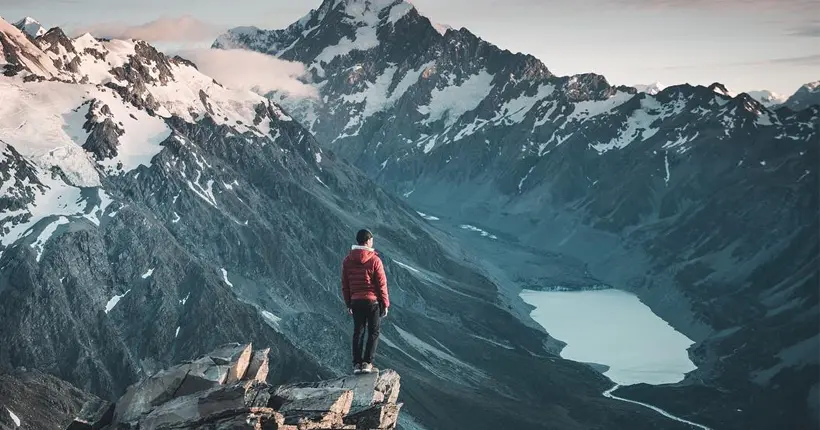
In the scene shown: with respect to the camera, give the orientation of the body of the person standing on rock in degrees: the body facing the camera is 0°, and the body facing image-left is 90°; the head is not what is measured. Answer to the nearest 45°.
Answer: approximately 180°

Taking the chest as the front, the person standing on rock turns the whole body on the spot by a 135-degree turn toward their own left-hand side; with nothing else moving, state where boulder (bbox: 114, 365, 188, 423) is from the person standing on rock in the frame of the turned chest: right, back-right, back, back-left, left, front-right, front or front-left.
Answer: front-right
